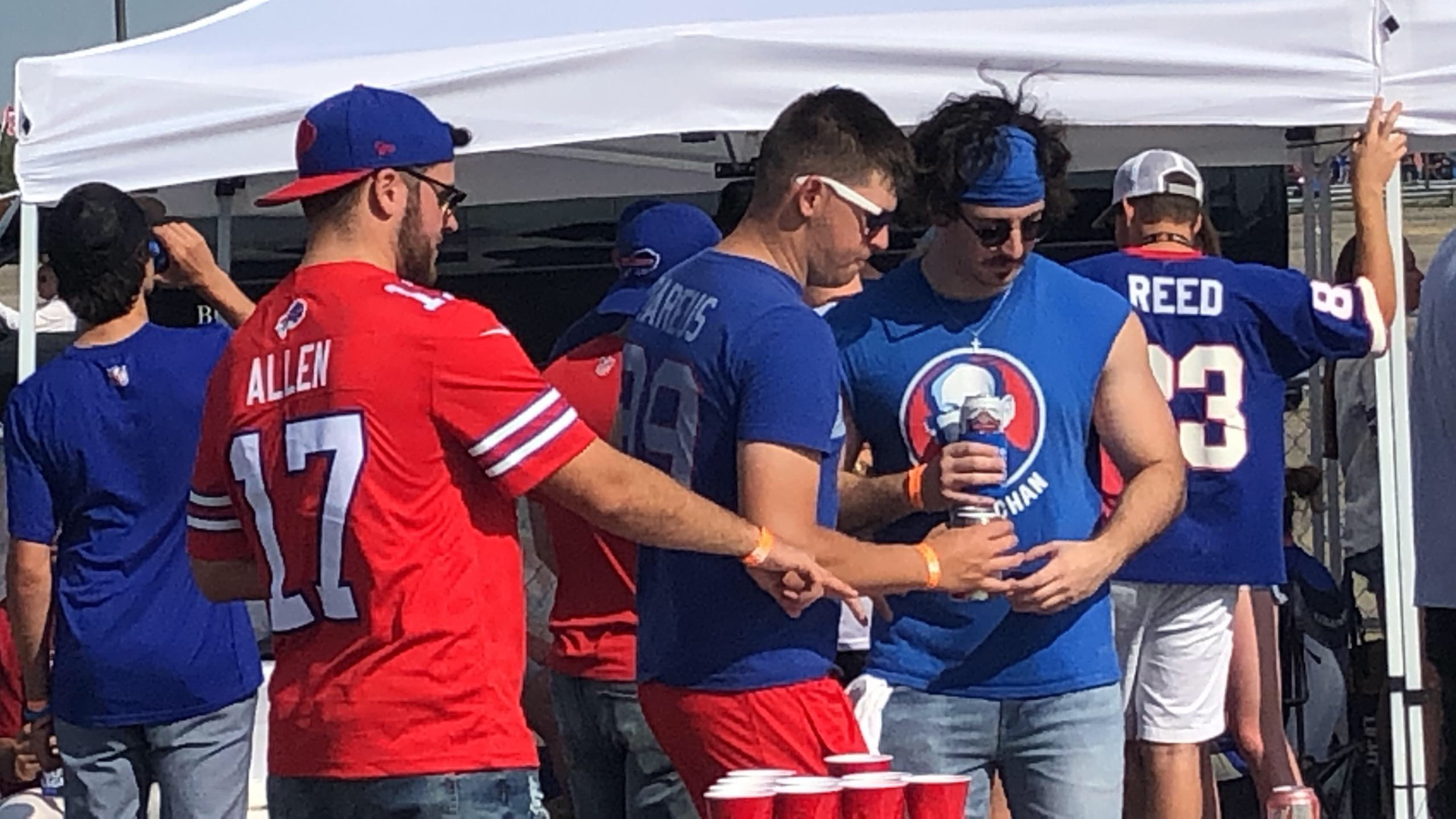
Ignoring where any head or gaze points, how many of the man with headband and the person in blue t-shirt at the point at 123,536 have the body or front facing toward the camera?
1

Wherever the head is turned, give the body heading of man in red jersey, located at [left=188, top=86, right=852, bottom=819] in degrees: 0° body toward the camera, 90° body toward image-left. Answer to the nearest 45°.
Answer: approximately 225°

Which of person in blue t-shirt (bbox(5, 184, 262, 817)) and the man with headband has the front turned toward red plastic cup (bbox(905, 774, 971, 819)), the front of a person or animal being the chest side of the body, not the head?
the man with headband

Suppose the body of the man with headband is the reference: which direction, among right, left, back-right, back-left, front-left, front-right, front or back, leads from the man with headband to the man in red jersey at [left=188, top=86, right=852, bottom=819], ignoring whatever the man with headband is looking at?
front-right

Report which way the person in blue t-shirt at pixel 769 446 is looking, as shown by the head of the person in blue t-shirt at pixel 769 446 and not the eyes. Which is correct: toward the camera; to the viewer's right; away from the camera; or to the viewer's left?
to the viewer's right

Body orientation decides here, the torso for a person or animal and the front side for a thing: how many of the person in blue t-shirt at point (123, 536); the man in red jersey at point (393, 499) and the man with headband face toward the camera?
1

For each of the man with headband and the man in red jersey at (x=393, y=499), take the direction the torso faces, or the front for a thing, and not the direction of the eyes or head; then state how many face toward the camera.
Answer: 1

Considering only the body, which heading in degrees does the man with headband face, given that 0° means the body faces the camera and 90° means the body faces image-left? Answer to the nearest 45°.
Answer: approximately 0°

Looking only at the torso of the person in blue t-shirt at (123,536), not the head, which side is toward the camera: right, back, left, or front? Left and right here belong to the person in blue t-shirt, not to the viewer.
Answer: back

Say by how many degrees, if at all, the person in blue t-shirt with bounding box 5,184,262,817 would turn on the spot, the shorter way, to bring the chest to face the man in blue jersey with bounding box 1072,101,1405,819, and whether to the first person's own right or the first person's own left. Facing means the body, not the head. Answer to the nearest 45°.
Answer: approximately 90° to the first person's own right
